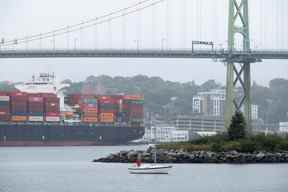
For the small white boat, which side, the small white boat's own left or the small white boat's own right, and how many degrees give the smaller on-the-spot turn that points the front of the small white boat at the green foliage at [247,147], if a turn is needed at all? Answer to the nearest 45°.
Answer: approximately 45° to the small white boat's own left

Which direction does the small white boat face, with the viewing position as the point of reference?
facing to the right of the viewer
